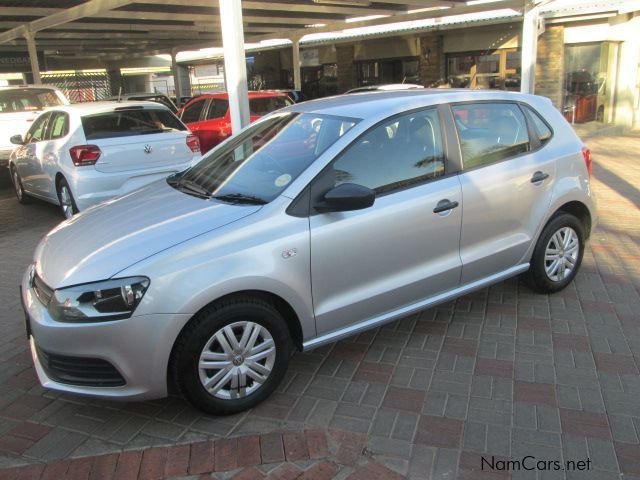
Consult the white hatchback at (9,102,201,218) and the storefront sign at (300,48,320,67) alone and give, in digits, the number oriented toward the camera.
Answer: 1

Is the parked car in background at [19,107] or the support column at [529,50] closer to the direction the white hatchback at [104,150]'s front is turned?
the parked car in background

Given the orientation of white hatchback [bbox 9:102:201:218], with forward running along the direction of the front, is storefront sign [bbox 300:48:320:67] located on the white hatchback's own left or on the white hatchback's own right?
on the white hatchback's own right

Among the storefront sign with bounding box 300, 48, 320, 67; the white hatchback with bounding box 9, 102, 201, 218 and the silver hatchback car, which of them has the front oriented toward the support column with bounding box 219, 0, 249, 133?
the storefront sign

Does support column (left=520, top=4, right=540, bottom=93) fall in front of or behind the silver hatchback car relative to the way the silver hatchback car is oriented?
behind

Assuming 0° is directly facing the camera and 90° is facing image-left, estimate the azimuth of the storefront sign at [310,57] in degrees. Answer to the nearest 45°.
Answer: approximately 0°

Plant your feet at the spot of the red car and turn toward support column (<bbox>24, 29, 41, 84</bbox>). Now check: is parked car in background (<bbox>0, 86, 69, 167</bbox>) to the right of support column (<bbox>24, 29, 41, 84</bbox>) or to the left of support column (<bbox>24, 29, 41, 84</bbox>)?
left

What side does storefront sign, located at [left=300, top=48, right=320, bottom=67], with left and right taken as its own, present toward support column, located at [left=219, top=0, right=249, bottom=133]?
front

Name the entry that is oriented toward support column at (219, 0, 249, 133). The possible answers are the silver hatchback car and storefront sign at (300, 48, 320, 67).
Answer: the storefront sign

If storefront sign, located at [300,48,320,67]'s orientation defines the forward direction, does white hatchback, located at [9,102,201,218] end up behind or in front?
in front

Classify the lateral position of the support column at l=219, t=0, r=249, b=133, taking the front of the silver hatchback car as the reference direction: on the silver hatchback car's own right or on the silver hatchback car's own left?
on the silver hatchback car's own right

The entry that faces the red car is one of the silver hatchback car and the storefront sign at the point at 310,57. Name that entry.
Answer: the storefront sign

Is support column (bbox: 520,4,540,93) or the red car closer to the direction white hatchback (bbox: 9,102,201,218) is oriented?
the red car

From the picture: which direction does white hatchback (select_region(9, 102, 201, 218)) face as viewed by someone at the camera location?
facing away from the viewer and to the left of the viewer

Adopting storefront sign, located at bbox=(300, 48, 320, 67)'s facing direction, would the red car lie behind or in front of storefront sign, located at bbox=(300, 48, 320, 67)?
in front
